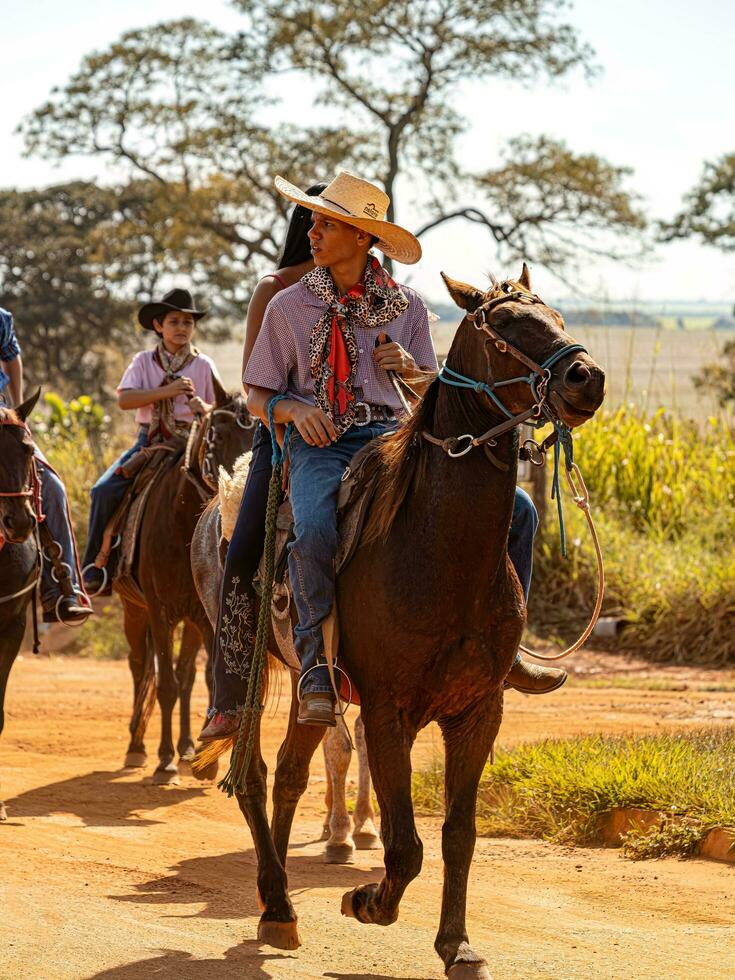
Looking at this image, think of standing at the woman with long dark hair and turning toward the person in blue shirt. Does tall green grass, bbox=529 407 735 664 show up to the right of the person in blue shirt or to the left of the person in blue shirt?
right

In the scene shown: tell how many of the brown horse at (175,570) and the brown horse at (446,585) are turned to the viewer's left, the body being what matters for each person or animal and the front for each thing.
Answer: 0

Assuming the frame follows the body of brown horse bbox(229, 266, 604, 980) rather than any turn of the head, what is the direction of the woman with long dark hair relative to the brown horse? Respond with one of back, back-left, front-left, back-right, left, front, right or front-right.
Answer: back

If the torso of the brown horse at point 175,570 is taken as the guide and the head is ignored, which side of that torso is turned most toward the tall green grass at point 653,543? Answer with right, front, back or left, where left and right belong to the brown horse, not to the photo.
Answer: left

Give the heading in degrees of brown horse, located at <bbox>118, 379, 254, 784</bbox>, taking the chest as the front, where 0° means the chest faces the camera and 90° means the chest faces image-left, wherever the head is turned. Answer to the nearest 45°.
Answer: approximately 315°

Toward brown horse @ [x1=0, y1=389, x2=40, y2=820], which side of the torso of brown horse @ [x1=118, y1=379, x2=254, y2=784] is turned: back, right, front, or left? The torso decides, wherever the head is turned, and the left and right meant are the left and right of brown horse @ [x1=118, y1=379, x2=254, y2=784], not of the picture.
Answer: right
